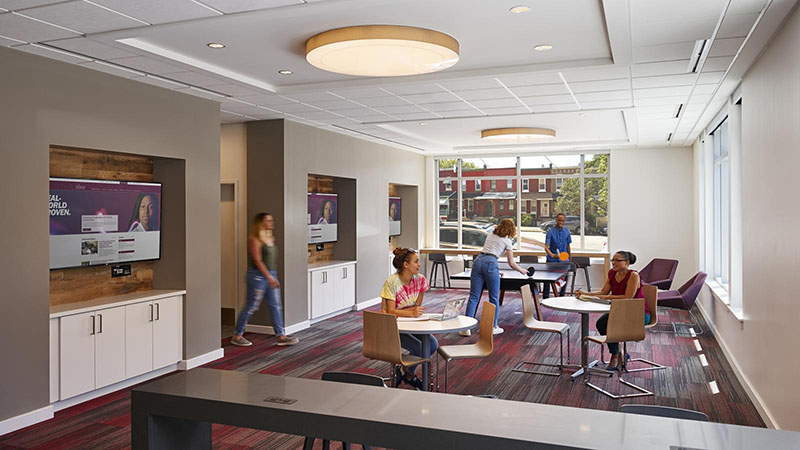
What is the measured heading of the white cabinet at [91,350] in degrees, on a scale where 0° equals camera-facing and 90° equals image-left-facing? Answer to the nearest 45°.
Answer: approximately 315°

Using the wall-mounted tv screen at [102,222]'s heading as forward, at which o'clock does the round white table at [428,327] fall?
The round white table is roughly at 12 o'clock from the wall-mounted tv screen.

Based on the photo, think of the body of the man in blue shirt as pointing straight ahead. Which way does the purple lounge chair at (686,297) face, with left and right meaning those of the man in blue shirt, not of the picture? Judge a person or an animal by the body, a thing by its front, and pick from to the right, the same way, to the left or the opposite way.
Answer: to the right

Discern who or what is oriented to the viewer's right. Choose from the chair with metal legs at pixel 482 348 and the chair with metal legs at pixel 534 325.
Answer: the chair with metal legs at pixel 534 325

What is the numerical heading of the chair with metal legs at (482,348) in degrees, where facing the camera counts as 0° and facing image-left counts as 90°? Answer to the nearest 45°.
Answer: approximately 90°

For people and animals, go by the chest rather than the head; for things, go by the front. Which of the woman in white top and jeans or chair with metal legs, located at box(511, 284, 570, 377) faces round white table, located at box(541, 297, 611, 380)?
the chair with metal legs

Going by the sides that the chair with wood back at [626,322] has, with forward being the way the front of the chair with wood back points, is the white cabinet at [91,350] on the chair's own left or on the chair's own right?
on the chair's own left

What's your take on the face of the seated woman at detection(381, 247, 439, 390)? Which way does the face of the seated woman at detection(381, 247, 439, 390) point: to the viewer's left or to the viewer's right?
to the viewer's right

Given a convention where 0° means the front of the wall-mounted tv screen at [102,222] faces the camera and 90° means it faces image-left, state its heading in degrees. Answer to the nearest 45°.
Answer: approximately 315°
